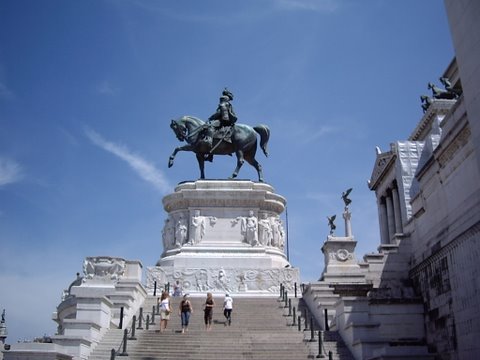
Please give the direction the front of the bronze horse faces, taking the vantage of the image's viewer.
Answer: facing to the left of the viewer

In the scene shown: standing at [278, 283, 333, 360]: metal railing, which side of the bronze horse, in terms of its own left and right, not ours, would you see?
left

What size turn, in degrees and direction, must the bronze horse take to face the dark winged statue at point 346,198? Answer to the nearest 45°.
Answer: approximately 180°

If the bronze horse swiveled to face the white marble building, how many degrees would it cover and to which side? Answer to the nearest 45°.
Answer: approximately 135° to its left
